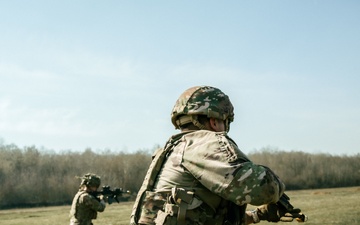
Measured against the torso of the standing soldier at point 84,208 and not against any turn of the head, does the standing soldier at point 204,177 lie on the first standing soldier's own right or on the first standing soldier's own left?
on the first standing soldier's own right

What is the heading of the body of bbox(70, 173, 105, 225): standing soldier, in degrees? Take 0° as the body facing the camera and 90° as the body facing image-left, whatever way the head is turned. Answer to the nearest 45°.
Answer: approximately 270°

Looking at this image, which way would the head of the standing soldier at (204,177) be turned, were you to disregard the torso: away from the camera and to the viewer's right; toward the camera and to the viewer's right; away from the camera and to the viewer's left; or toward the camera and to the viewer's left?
away from the camera and to the viewer's right
